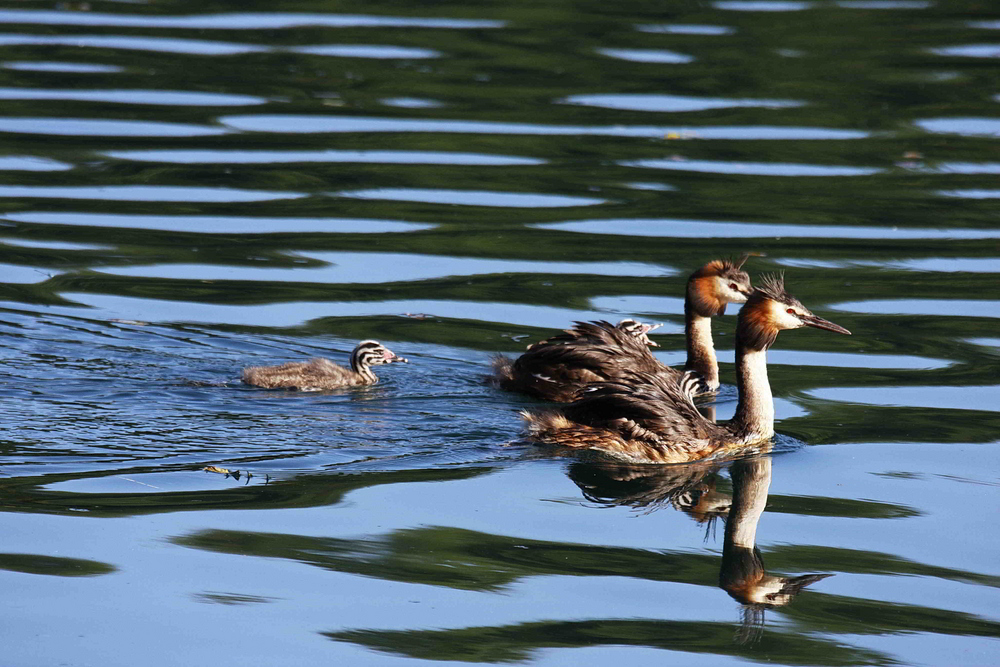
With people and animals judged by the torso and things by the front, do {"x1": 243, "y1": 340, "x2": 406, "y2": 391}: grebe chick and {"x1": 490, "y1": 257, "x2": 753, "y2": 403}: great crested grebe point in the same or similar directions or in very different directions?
same or similar directions

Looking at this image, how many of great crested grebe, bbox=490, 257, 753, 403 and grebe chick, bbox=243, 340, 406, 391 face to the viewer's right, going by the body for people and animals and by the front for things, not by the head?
2

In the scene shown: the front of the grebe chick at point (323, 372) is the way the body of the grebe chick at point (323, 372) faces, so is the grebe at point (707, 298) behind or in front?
in front

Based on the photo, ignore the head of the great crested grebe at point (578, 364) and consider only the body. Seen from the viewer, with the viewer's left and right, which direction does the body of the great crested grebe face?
facing to the right of the viewer

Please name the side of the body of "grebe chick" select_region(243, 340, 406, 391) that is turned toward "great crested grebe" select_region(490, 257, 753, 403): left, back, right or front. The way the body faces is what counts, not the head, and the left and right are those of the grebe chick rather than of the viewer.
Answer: front

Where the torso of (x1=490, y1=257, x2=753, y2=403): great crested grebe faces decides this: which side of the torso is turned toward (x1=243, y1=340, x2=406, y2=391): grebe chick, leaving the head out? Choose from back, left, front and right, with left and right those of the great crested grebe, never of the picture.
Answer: back

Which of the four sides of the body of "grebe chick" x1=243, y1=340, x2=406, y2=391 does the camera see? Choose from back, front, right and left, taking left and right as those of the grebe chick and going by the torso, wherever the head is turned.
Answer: right
